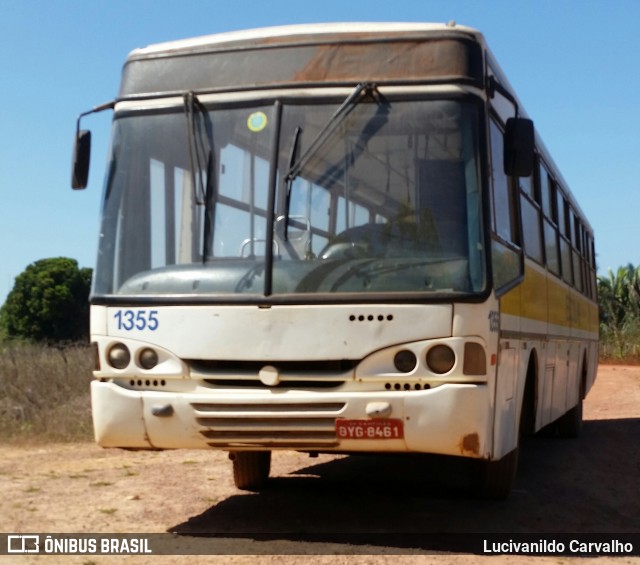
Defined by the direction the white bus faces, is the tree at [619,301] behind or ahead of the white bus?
behind

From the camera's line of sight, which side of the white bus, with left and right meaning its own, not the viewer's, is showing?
front
